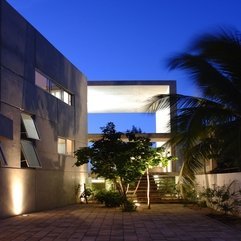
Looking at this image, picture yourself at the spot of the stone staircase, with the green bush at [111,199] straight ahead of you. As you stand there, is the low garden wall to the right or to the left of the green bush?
left

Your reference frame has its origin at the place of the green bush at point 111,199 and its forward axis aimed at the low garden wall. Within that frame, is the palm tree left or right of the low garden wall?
right

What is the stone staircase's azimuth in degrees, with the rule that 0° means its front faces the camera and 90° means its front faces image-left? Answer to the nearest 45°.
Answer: approximately 0°
